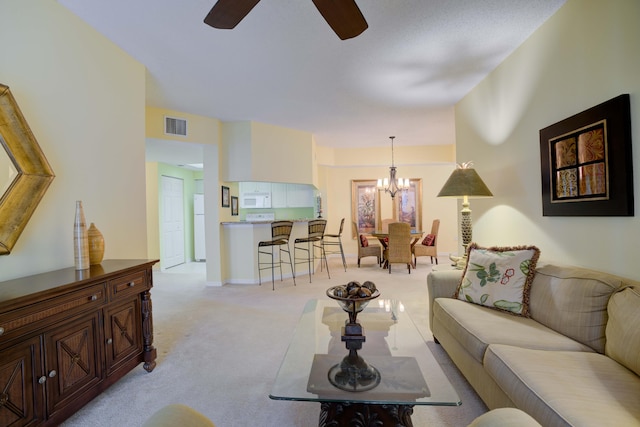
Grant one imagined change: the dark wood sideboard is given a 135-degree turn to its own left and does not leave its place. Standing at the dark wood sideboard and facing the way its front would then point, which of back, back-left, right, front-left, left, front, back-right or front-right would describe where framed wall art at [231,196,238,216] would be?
front-right

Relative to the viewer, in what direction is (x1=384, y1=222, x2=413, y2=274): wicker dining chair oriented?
away from the camera

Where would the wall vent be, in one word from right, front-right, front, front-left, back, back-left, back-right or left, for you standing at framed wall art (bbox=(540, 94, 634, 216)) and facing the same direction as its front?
front-right

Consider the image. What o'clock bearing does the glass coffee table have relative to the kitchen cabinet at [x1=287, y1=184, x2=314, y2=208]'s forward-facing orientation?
The glass coffee table is roughly at 12 o'clock from the kitchen cabinet.

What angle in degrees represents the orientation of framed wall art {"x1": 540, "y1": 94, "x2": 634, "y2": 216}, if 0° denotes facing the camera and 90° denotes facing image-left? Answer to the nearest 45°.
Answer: approximately 45°

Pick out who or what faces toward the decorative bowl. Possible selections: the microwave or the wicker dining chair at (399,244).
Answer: the microwave

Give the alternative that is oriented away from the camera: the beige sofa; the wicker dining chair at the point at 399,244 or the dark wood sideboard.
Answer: the wicker dining chair

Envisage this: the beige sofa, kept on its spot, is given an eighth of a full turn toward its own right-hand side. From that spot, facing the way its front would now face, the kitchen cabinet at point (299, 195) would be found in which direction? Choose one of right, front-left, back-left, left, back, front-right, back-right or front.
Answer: front-right

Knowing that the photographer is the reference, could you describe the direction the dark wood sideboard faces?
facing the viewer and to the right of the viewer

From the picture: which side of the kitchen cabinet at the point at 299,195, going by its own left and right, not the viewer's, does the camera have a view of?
front

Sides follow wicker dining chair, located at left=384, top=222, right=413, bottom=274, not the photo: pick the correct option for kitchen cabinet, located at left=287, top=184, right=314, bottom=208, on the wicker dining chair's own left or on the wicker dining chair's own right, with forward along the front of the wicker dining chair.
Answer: on the wicker dining chair's own left

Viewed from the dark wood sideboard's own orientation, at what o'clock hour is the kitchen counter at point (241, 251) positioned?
The kitchen counter is roughly at 9 o'clock from the dark wood sideboard.

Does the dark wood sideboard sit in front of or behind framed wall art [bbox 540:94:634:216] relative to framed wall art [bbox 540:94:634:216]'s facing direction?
in front

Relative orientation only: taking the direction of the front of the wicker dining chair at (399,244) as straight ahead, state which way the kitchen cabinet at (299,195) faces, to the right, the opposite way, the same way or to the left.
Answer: the opposite way

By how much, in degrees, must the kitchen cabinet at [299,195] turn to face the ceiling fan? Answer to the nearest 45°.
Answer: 0° — it already faces it

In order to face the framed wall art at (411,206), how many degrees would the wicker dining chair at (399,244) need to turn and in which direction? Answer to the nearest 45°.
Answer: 0° — it already faces it

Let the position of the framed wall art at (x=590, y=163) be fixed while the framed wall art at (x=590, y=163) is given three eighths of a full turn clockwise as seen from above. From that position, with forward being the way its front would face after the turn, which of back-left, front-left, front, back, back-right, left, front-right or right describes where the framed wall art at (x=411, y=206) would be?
front-left

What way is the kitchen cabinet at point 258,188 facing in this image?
toward the camera

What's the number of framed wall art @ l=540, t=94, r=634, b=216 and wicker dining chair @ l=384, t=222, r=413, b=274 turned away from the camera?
1

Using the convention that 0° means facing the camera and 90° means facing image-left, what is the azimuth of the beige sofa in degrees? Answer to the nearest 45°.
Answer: approximately 45°
